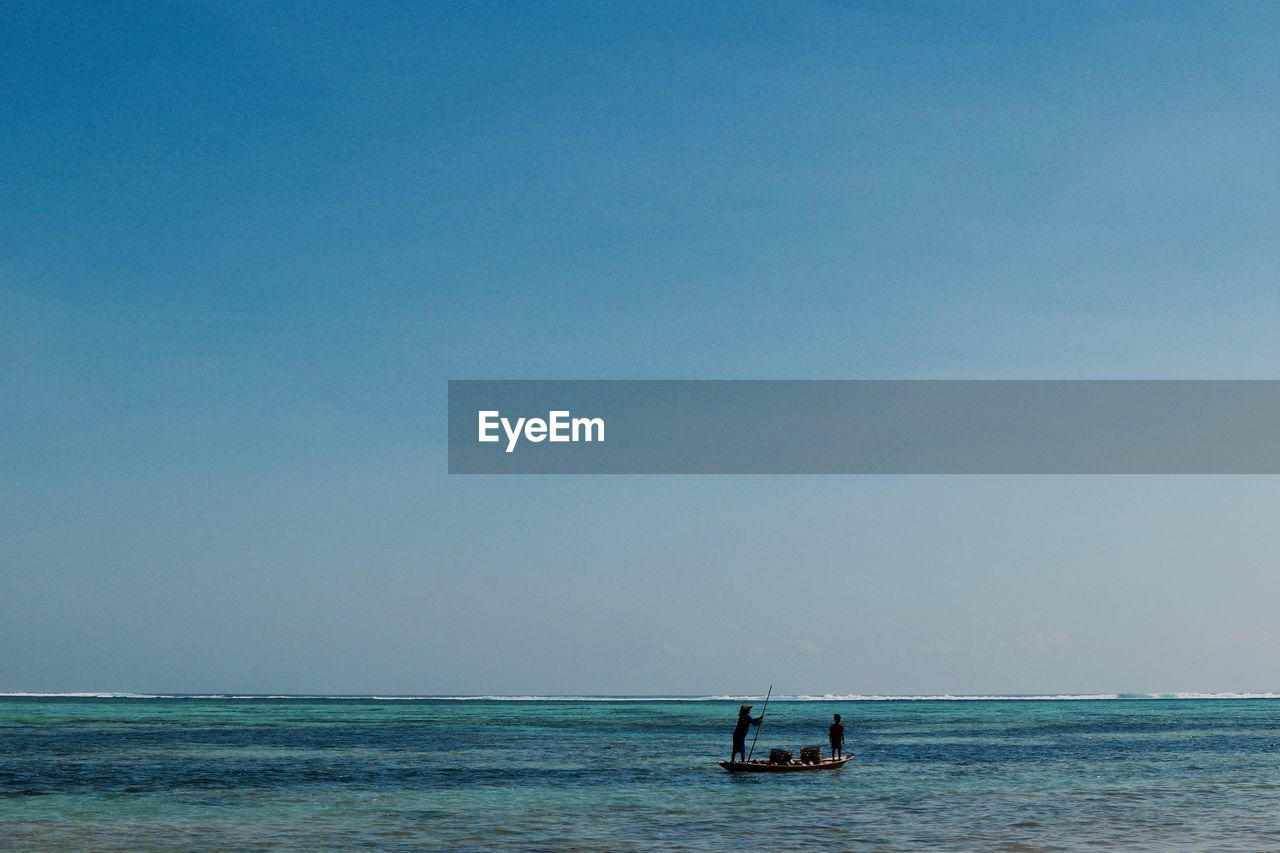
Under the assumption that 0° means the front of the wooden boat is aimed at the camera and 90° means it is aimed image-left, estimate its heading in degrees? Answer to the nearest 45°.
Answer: approximately 270°
